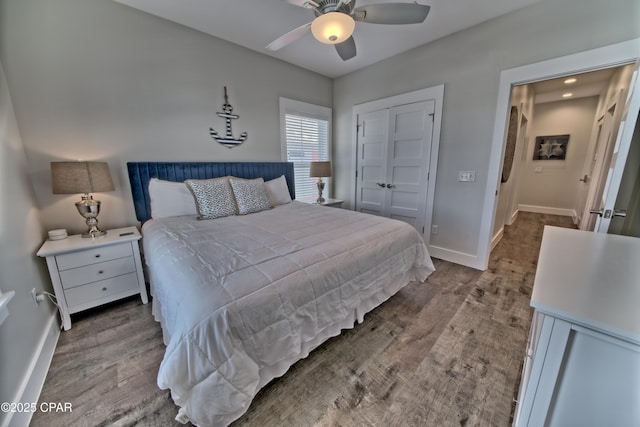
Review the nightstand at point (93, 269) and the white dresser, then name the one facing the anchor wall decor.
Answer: the white dresser

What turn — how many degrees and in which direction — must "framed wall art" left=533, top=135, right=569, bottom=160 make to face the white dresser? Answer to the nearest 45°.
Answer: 0° — it already faces it

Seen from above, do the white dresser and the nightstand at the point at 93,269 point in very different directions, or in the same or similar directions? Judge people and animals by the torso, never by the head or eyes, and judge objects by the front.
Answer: very different directions

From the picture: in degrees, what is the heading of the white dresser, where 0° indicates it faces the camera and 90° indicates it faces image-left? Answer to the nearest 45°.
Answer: approximately 90°

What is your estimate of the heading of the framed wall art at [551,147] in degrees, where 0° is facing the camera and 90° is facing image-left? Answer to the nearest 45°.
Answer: approximately 0°

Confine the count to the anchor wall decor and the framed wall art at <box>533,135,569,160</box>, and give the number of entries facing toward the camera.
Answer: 2

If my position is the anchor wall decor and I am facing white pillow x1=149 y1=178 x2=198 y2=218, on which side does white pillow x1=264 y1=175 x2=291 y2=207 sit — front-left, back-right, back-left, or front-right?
back-left

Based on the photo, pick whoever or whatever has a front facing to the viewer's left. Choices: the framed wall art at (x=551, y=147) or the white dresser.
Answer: the white dresser

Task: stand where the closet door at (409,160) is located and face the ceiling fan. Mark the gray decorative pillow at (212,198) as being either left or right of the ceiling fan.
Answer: right

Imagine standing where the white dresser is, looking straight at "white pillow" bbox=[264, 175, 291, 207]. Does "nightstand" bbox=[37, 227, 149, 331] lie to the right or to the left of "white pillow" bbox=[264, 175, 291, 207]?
left
